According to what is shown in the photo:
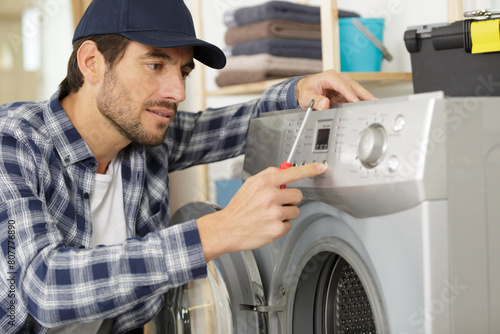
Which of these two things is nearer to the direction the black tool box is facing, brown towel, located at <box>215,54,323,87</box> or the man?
the man

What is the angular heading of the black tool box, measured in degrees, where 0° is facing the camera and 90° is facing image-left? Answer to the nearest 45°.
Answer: approximately 0°

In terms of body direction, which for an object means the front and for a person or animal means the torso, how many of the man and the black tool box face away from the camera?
0

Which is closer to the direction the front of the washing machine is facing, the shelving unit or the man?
the man

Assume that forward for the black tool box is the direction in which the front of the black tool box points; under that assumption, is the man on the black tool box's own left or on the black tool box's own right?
on the black tool box's own right

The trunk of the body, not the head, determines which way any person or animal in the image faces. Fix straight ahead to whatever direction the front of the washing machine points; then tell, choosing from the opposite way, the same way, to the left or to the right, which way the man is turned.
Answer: to the left

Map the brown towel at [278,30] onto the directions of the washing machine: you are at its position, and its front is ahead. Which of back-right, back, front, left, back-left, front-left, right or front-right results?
back-right

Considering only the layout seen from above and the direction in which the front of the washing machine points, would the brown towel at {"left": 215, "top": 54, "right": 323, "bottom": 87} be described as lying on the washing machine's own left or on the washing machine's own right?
on the washing machine's own right

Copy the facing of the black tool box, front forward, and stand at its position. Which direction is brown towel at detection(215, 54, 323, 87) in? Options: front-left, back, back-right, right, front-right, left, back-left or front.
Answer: back-right

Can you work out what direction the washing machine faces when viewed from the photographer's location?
facing the viewer and to the left of the viewer

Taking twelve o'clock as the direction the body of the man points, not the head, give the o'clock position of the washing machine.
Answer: The washing machine is roughly at 12 o'clock from the man.

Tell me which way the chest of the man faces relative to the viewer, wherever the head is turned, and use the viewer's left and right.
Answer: facing the viewer and to the right of the viewer
